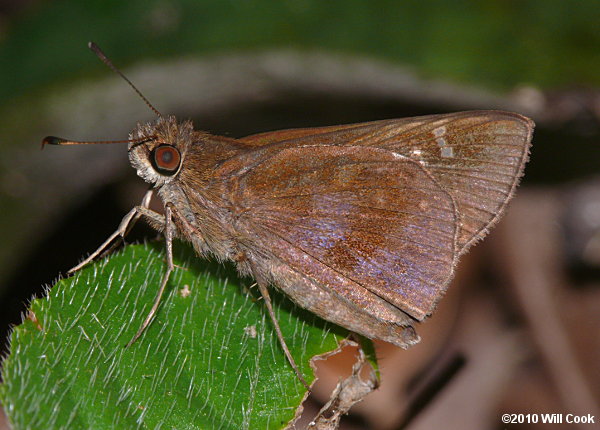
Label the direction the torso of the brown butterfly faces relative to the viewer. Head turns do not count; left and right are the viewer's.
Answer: facing to the left of the viewer
